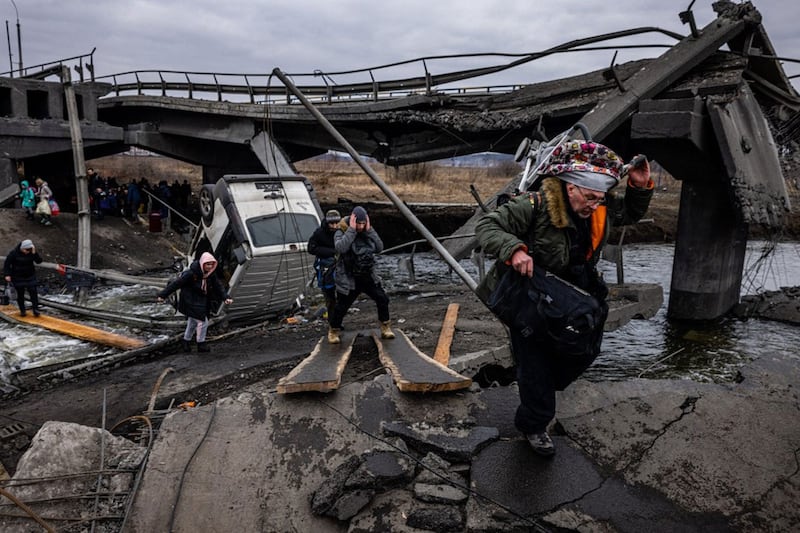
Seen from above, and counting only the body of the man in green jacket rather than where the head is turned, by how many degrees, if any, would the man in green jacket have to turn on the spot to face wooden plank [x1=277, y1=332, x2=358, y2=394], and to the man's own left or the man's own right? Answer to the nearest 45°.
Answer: approximately 180°

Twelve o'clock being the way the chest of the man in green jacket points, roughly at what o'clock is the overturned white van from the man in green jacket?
The overturned white van is roughly at 6 o'clock from the man in green jacket.

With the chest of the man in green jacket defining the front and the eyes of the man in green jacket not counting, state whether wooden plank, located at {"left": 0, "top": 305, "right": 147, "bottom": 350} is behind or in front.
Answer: behind

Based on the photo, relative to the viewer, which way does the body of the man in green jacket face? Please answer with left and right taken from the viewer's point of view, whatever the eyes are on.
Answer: facing the viewer and to the right of the viewer

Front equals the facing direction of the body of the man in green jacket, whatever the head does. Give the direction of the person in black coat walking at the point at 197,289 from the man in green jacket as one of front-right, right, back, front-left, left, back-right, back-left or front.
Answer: back

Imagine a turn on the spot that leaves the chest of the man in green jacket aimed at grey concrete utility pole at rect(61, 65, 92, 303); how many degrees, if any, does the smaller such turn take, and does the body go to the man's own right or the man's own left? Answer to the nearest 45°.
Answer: approximately 180°

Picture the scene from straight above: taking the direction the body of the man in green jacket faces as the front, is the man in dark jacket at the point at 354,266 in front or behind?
behind

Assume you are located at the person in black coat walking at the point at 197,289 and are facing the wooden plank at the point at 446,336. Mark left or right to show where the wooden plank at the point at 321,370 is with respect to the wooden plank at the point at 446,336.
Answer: right

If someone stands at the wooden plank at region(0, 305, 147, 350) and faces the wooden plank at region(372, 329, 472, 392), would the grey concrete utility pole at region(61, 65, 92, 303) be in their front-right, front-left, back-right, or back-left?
back-left
